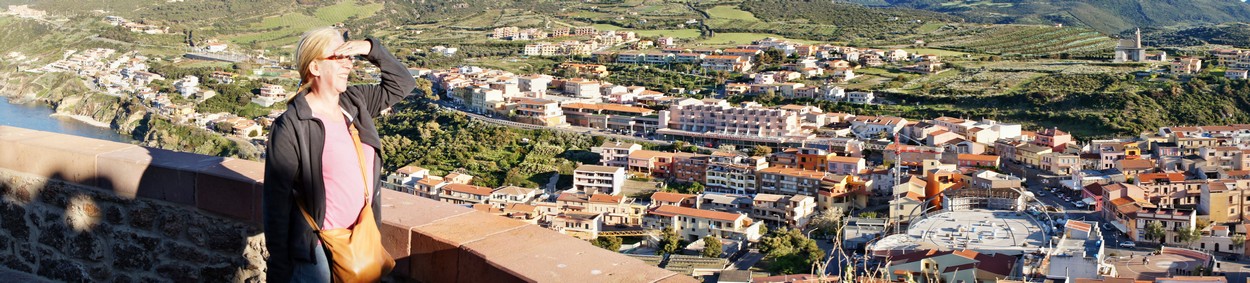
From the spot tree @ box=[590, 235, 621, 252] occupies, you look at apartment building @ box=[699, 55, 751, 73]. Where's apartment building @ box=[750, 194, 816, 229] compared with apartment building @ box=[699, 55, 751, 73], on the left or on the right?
right

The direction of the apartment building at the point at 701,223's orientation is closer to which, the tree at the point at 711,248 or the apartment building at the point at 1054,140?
the tree

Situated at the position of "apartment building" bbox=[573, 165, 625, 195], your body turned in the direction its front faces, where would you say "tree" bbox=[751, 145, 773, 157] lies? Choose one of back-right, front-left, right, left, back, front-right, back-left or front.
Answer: back

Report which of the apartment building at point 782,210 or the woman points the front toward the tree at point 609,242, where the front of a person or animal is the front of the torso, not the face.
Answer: the apartment building

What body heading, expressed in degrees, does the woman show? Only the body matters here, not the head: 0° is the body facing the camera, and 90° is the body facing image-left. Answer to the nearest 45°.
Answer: approximately 315°

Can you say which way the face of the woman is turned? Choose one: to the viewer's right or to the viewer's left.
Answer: to the viewer's right

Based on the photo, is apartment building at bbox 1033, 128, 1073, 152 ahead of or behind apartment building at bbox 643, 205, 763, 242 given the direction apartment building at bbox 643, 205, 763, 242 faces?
behind

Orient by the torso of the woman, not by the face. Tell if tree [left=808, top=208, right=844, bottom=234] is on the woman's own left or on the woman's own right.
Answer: on the woman's own left

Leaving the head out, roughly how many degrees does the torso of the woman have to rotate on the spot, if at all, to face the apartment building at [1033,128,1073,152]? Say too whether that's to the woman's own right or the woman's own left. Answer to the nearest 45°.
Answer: approximately 90° to the woman's own left

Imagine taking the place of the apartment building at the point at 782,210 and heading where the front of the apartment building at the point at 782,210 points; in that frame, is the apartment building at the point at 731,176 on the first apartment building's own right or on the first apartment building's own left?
on the first apartment building's own right

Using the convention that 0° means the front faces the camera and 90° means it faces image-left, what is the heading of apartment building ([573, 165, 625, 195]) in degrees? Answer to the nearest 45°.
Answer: approximately 45°
